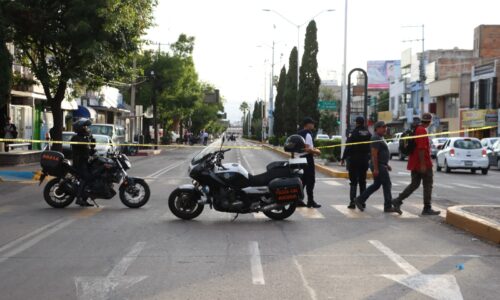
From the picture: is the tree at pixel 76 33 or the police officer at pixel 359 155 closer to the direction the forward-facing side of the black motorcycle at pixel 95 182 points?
the police officer

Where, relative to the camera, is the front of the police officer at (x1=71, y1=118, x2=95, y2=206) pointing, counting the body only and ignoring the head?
to the viewer's right

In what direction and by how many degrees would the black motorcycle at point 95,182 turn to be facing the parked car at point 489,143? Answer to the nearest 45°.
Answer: approximately 45° to its left

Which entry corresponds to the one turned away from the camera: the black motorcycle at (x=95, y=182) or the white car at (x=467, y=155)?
the white car

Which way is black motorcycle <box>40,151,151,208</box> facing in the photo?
to the viewer's right

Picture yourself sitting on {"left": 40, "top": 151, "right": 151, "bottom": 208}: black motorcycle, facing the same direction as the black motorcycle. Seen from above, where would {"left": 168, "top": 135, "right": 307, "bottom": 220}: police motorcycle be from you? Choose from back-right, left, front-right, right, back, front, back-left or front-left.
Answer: front-right

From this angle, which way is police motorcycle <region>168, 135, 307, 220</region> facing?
to the viewer's left

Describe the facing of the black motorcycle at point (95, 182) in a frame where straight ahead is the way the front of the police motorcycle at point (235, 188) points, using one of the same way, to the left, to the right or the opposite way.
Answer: the opposite way

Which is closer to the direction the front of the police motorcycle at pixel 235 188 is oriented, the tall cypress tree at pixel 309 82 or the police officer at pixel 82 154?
the police officer

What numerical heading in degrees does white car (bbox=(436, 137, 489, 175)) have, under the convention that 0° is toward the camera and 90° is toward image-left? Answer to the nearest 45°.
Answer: approximately 180°

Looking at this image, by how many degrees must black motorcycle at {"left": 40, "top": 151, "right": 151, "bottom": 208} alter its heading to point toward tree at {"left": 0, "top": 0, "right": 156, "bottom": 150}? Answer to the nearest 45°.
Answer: approximately 90° to its left

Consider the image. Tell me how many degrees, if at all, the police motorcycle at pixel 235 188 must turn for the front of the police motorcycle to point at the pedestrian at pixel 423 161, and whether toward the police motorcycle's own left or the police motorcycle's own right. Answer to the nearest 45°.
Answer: approximately 180°
